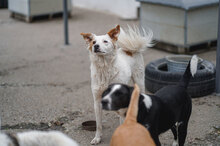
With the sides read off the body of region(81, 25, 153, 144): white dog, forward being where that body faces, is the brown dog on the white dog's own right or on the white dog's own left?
on the white dog's own left

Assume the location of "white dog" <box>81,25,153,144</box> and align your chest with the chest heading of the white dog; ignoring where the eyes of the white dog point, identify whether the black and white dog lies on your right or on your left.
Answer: on your left

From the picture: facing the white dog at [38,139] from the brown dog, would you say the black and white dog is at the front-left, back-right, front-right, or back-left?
back-right

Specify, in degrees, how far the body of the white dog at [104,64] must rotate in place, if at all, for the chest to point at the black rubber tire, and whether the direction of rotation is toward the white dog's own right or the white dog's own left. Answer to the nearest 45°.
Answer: approximately 180°

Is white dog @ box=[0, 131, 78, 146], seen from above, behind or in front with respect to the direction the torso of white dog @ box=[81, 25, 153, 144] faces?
in front

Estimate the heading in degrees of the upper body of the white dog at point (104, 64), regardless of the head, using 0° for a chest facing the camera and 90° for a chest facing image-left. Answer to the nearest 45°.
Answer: approximately 45°
